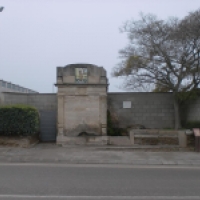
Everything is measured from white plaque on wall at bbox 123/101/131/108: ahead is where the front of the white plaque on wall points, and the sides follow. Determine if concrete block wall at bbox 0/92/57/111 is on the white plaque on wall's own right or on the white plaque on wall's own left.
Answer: on the white plaque on wall's own right

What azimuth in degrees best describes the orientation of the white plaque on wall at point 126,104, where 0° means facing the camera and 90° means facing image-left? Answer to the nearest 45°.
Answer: approximately 0°

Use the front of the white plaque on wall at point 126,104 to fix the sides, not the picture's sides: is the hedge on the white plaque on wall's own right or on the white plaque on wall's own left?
on the white plaque on wall's own right

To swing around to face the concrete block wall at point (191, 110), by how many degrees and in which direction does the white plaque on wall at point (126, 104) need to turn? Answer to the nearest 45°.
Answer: approximately 90° to its left
